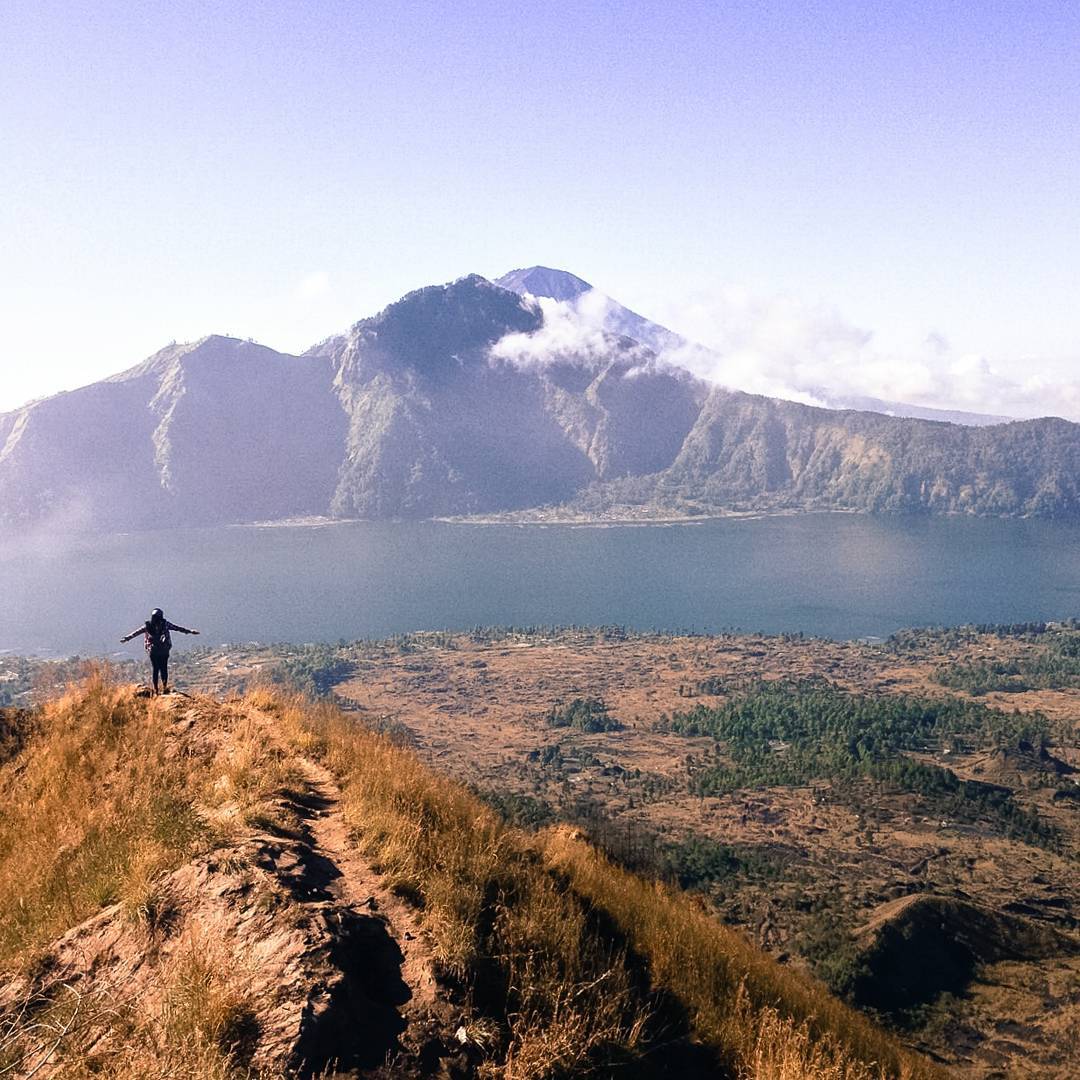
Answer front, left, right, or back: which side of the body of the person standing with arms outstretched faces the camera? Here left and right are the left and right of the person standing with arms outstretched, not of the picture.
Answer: back
